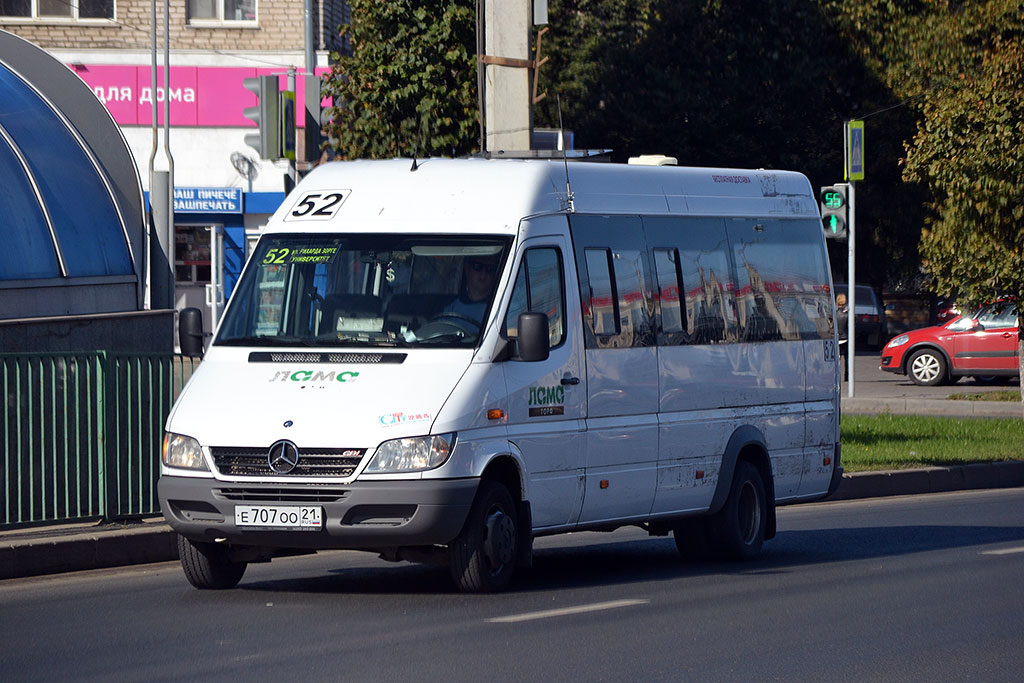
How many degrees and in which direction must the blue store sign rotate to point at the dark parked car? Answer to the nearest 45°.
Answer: approximately 90° to its left

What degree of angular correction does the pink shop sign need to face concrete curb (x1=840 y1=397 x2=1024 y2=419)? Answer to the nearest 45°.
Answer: approximately 45° to its left

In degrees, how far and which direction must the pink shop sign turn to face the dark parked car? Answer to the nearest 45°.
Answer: approximately 90° to its left

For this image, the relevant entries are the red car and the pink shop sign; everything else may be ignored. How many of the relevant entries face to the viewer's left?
1

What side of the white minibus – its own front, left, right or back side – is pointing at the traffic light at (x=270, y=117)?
right

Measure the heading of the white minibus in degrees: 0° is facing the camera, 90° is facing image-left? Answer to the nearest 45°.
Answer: approximately 45°

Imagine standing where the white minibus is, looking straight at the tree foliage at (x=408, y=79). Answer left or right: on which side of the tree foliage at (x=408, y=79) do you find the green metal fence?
left

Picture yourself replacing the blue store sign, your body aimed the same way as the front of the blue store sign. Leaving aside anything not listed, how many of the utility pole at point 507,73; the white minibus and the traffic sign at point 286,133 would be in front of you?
3
